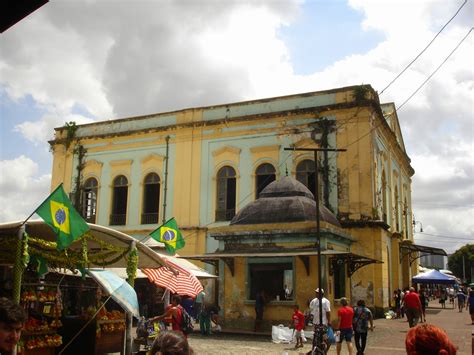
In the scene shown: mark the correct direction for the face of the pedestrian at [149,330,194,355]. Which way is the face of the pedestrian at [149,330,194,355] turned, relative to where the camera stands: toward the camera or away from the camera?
away from the camera

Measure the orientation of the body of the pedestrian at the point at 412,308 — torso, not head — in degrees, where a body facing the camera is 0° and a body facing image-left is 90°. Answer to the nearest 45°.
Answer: approximately 180°

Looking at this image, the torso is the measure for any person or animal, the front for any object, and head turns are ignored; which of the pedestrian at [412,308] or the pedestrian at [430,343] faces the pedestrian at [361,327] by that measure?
the pedestrian at [430,343]

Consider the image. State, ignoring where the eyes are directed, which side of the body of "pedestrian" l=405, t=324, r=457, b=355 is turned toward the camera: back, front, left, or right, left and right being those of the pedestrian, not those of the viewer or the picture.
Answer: back

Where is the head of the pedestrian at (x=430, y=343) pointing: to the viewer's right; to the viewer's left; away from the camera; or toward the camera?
away from the camera
